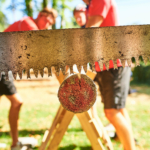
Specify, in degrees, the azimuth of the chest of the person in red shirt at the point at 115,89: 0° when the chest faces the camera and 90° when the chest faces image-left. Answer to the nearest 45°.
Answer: approximately 90°

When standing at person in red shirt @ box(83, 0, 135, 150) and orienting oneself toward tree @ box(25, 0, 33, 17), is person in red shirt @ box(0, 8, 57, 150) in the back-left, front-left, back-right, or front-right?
front-left

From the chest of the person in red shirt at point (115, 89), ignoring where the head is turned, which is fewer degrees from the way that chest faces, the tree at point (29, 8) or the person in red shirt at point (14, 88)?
the person in red shirt

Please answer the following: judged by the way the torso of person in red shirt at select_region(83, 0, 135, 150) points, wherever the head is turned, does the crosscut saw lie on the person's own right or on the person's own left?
on the person's own left

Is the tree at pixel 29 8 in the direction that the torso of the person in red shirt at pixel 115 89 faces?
no

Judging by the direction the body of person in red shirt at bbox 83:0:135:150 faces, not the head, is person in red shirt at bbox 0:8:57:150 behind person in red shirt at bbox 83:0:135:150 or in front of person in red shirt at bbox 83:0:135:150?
in front
